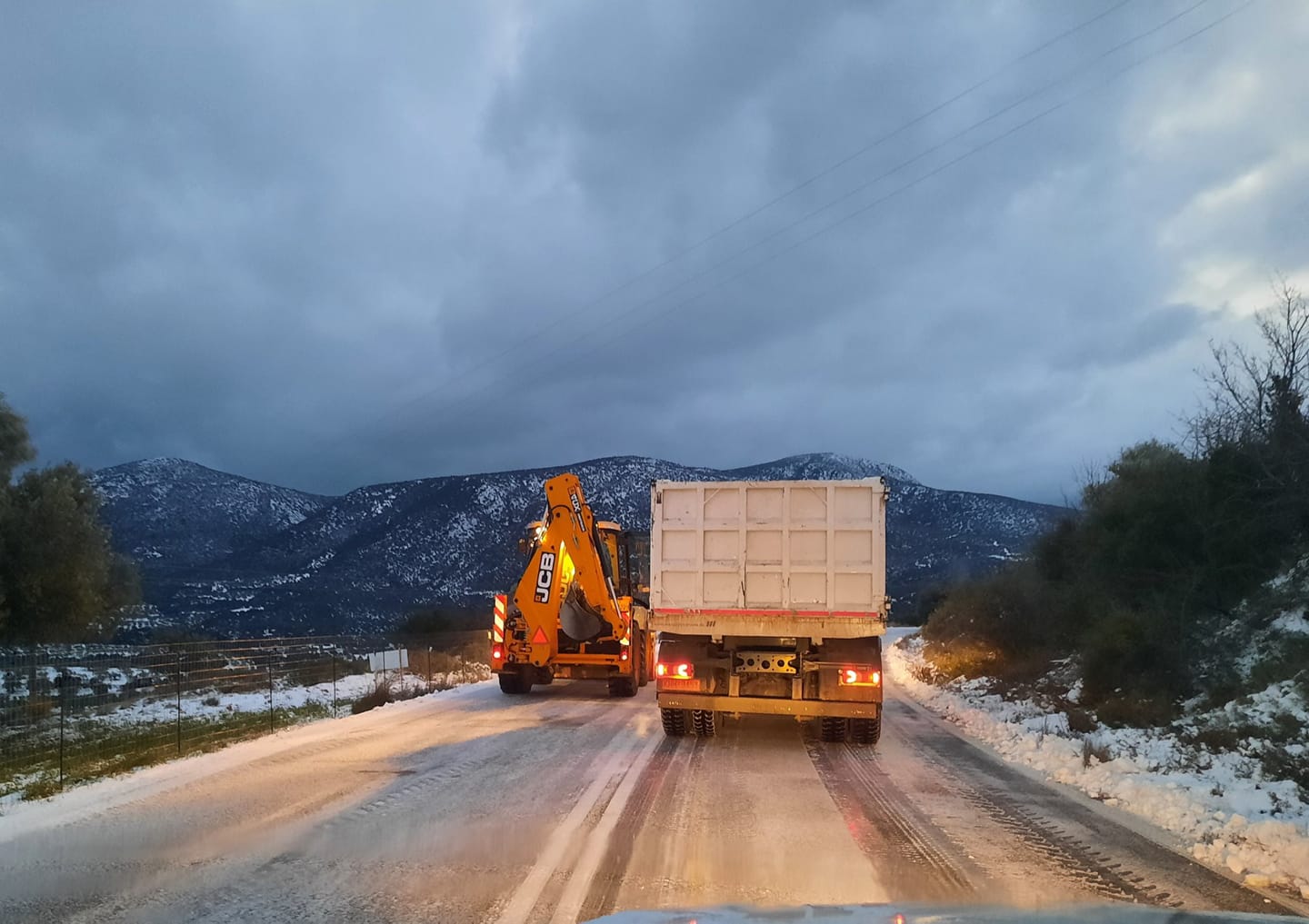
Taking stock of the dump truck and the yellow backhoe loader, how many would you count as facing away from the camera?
2

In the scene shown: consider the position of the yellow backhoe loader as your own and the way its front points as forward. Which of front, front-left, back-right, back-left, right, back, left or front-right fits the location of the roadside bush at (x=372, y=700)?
left

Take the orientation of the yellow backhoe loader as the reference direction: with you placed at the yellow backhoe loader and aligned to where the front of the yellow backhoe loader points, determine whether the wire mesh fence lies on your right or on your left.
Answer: on your left

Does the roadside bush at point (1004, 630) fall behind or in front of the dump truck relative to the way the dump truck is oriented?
in front

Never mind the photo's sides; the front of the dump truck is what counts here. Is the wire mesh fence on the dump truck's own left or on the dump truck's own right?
on the dump truck's own left

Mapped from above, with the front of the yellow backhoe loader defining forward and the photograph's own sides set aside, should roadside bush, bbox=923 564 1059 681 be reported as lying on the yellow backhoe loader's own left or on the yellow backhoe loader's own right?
on the yellow backhoe loader's own right

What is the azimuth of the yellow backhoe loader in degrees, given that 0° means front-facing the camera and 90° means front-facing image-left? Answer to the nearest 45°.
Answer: approximately 180°

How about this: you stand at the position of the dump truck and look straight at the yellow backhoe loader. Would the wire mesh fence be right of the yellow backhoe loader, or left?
left

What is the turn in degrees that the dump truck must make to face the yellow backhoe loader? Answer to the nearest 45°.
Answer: approximately 45° to its left

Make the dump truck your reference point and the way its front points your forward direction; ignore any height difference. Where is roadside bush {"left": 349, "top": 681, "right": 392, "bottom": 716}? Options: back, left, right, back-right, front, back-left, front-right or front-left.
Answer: front-left

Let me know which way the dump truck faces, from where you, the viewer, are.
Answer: facing away from the viewer
